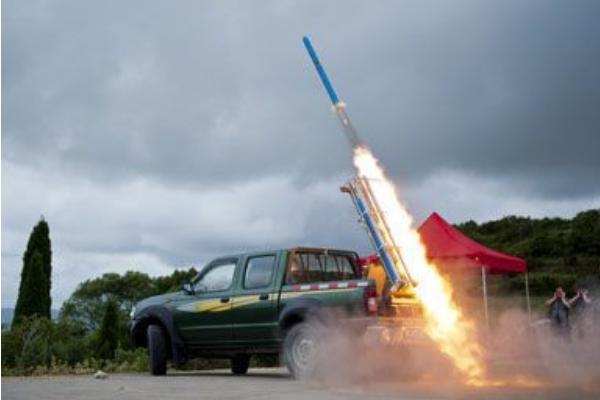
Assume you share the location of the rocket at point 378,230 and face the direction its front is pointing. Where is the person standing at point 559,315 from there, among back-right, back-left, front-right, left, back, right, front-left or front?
back-right

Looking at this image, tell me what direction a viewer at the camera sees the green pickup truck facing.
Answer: facing away from the viewer and to the left of the viewer

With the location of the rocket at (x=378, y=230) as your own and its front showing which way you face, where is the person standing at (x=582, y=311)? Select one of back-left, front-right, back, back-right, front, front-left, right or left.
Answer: back-right

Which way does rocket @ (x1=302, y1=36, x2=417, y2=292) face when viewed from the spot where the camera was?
facing to the left of the viewer

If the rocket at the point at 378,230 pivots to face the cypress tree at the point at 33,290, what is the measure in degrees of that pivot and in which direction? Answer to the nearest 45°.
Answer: approximately 45° to its right

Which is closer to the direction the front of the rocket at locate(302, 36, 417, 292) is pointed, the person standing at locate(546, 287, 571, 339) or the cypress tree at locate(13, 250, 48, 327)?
the cypress tree

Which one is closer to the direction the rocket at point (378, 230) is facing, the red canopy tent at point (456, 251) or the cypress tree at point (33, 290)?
the cypress tree
